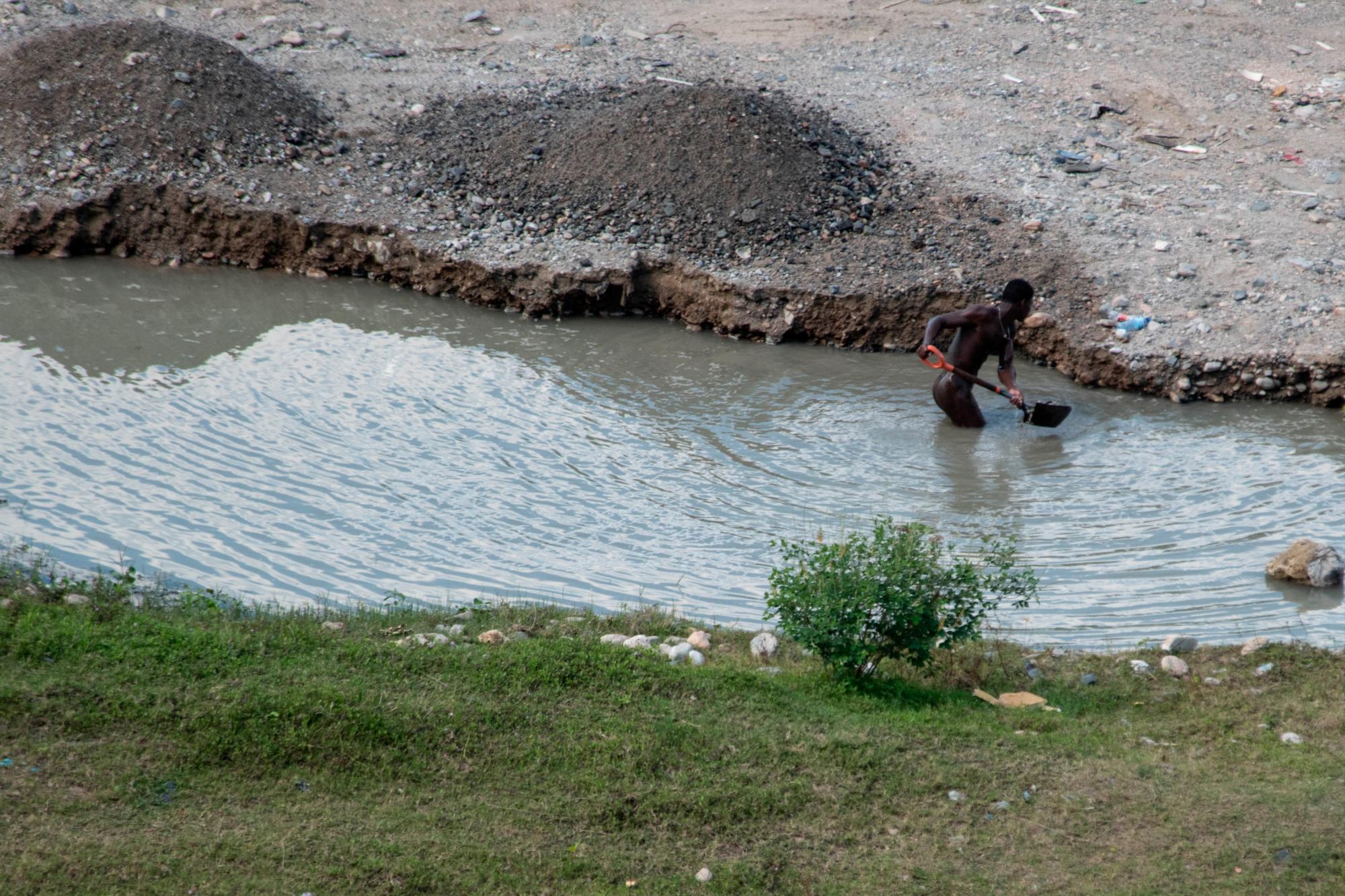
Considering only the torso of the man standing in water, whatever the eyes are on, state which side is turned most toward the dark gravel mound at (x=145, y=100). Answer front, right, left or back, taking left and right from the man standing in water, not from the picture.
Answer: back

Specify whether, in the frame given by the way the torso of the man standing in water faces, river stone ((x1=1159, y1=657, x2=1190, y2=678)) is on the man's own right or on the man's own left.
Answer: on the man's own right

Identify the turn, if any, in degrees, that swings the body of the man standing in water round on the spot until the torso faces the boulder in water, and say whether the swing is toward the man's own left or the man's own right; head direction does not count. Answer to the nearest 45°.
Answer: approximately 45° to the man's own right

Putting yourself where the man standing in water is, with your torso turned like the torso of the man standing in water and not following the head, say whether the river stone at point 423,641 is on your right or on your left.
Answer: on your right

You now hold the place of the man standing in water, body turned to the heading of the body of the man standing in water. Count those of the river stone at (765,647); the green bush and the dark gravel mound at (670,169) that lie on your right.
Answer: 2

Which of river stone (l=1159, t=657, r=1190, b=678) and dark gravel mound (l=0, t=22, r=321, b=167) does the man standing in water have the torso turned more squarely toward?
the river stone

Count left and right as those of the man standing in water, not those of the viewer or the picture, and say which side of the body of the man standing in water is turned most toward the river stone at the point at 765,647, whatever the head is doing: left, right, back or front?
right

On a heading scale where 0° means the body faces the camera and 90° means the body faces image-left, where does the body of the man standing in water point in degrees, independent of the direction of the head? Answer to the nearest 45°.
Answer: approximately 270°

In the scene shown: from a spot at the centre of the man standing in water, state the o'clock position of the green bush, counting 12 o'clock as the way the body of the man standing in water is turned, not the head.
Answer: The green bush is roughly at 3 o'clock from the man standing in water.
